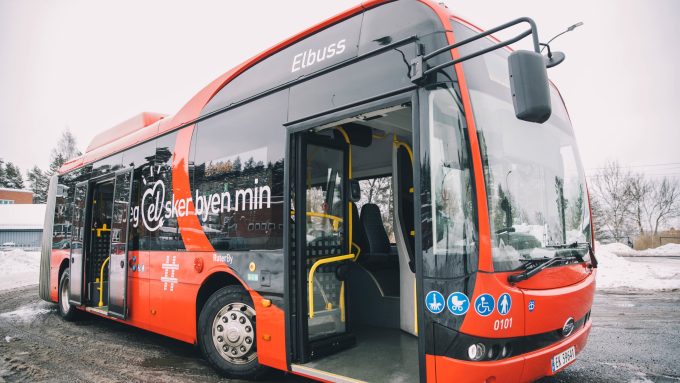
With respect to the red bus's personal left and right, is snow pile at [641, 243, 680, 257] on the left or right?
on its left

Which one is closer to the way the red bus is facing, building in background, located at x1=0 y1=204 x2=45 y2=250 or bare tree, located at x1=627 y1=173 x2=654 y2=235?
the bare tree

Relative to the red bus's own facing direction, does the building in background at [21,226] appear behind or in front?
behind

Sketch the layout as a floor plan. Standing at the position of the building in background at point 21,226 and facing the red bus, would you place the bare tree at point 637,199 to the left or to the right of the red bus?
left

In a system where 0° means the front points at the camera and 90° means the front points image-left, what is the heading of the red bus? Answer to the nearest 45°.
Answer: approximately 315°

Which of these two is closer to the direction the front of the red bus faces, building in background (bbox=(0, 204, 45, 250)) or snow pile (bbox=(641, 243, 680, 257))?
the snow pile

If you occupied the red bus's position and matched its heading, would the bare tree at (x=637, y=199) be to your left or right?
on your left
